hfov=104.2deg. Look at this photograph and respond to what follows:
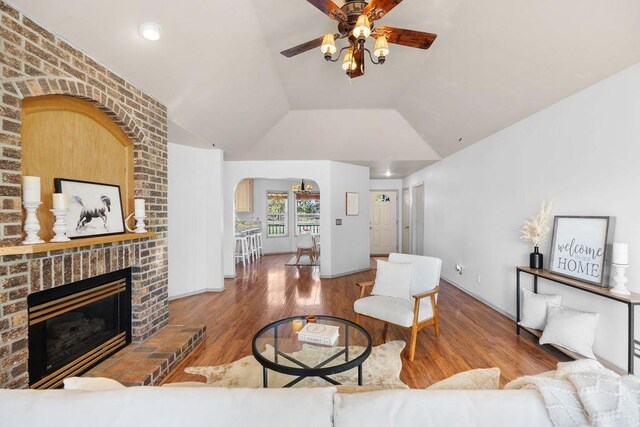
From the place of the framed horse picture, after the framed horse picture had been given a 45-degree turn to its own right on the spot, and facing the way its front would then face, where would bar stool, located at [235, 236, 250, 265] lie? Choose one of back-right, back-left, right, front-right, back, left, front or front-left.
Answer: back-left

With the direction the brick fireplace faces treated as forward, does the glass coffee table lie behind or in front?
in front

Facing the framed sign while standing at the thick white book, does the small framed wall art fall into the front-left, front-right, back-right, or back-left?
front-left

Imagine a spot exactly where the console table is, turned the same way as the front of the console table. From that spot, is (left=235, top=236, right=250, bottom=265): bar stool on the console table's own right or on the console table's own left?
on the console table's own right

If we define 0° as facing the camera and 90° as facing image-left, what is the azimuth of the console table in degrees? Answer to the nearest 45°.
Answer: approximately 45°

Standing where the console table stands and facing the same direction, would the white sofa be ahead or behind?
ahead

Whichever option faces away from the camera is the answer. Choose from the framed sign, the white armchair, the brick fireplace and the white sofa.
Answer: the white sofa

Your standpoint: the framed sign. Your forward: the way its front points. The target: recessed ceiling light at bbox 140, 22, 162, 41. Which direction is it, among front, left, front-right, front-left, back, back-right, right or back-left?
front

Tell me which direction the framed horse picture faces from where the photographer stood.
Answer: facing the viewer and to the right of the viewer

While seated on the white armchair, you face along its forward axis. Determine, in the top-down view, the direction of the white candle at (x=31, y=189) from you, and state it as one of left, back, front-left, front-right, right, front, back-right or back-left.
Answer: front

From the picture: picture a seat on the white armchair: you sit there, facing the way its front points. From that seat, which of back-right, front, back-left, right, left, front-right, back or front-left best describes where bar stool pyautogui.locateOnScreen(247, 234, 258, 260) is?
right

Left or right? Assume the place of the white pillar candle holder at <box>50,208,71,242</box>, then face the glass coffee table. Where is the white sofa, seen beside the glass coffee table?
right

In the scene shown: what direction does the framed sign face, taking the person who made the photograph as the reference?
facing the viewer and to the left of the viewer

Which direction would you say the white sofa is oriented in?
away from the camera

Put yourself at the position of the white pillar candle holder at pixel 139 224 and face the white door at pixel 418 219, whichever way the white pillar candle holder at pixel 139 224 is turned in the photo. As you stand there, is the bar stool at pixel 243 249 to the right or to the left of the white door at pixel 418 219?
left

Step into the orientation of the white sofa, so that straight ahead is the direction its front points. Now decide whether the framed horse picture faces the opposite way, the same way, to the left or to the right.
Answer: to the right

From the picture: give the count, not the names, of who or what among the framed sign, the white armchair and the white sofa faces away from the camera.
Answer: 1

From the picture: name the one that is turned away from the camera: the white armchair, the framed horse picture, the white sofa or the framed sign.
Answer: the white sofa

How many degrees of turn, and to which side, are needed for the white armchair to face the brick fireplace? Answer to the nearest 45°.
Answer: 0° — it already faces it

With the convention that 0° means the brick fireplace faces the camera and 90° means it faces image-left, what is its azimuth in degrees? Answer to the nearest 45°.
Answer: approximately 315°
